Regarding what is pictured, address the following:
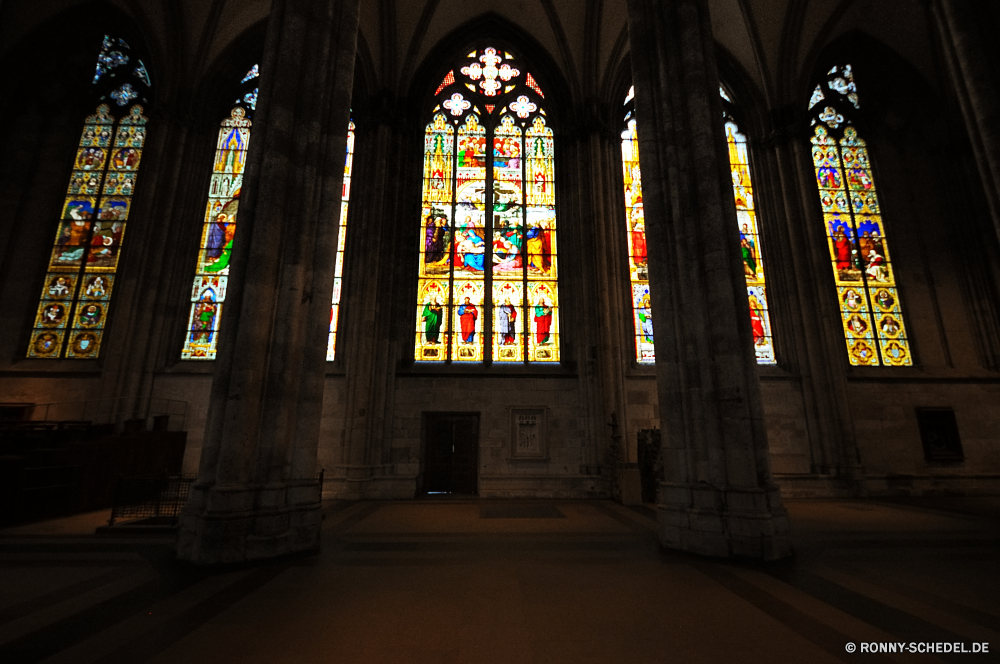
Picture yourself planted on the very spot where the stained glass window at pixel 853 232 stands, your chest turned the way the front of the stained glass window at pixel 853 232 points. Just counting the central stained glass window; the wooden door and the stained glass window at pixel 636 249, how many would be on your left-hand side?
0

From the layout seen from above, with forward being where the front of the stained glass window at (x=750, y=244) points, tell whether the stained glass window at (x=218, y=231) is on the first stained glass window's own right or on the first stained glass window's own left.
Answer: on the first stained glass window's own right

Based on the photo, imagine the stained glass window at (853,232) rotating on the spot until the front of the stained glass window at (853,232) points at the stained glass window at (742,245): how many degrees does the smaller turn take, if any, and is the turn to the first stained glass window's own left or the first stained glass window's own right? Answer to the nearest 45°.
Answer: approximately 45° to the first stained glass window's own right

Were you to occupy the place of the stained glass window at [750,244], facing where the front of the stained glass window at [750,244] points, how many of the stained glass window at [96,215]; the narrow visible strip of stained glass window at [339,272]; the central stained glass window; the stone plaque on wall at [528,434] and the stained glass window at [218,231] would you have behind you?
0

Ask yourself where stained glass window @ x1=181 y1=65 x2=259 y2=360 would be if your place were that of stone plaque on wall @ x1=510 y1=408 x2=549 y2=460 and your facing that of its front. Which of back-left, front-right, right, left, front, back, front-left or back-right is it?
right

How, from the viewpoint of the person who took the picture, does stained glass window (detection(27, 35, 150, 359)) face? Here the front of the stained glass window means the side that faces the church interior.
facing the viewer

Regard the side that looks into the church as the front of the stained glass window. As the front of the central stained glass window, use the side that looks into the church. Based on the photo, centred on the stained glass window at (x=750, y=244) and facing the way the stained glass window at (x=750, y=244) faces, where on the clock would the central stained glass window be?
The central stained glass window is roughly at 2 o'clock from the stained glass window.

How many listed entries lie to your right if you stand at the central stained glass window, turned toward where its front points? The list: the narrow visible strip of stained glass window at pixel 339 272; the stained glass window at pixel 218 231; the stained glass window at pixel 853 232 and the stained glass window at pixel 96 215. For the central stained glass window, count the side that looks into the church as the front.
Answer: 3

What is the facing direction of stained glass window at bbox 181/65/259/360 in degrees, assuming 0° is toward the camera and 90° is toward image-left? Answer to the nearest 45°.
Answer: approximately 0°

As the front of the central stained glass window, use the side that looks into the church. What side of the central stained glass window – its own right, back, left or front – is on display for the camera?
front

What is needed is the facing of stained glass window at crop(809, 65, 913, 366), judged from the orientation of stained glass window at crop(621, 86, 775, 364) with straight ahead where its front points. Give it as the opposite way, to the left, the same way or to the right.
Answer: the same way

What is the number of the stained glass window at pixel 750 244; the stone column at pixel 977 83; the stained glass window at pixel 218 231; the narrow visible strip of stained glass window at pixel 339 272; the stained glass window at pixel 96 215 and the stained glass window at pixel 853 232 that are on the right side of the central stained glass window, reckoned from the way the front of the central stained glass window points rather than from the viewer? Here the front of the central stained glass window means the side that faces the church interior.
3

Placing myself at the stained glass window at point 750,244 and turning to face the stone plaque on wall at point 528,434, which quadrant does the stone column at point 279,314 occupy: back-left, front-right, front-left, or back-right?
front-left

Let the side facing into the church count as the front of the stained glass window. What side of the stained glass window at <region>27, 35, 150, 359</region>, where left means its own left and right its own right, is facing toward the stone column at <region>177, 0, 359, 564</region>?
front

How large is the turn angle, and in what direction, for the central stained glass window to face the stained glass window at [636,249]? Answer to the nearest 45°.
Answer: approximately 90° to its left

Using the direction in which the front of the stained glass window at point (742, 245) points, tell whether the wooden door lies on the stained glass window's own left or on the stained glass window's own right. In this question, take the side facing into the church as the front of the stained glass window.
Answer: on the stained glass window's own right

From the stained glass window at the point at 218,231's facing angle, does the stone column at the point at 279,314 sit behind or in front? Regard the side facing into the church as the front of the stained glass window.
in front

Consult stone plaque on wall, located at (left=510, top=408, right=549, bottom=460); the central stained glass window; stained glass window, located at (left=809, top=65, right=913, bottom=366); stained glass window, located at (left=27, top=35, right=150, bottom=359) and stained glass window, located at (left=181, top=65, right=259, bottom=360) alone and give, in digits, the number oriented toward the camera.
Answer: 5
